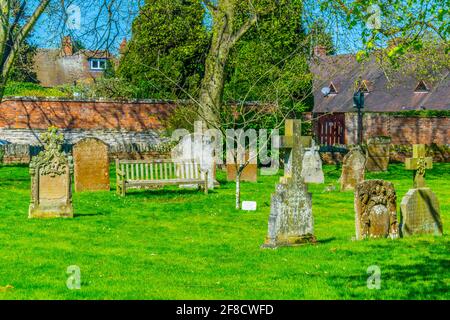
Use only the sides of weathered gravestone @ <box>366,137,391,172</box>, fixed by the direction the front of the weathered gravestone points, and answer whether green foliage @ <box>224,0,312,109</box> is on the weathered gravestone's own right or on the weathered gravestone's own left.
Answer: on the weathered gravestone's own right

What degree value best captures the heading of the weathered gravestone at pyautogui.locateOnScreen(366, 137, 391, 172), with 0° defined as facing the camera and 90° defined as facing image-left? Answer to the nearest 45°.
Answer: approximately 0°

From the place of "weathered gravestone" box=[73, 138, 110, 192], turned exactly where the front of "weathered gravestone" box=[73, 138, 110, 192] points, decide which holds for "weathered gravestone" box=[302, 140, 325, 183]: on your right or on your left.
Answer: on your left

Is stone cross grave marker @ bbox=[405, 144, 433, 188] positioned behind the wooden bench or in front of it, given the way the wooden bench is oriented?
in front

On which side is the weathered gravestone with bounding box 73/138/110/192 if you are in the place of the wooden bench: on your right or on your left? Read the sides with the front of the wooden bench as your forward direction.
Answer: on your right

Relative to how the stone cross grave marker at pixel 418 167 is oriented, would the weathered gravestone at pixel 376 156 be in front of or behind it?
behind

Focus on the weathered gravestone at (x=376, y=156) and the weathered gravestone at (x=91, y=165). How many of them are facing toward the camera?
2

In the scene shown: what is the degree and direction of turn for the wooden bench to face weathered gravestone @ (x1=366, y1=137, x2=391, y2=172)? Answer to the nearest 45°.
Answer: approximately 135° to its left

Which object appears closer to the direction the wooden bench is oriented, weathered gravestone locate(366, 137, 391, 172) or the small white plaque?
the small white plaque
